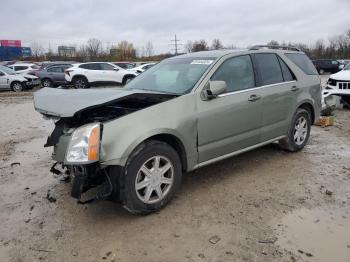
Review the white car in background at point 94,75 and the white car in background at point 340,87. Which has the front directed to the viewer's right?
the white car in background at point 94,75

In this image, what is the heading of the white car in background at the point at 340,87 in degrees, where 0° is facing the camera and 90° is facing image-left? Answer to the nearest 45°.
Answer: approximately 45°

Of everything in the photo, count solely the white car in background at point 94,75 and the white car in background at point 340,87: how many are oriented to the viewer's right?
1

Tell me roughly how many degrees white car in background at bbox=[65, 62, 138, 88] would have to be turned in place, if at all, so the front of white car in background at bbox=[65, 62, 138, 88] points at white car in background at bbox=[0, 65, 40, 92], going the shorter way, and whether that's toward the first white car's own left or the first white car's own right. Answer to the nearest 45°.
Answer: approximately 180°

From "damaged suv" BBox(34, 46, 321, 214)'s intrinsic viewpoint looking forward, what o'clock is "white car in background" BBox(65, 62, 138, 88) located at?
The white car in background is roughly at 4 o'clock from the damaged suv.

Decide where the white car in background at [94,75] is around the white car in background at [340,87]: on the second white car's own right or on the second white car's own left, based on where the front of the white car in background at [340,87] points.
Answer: on the second white car's own right

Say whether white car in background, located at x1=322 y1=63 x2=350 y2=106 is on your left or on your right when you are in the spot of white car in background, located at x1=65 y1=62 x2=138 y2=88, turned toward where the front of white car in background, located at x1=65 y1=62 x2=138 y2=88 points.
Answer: on your right

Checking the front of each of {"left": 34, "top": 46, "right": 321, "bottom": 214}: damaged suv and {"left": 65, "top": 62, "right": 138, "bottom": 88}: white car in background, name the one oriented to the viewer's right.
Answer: the white car in background

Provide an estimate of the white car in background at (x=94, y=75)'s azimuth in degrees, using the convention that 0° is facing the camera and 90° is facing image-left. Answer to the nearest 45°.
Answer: approximately 270°
